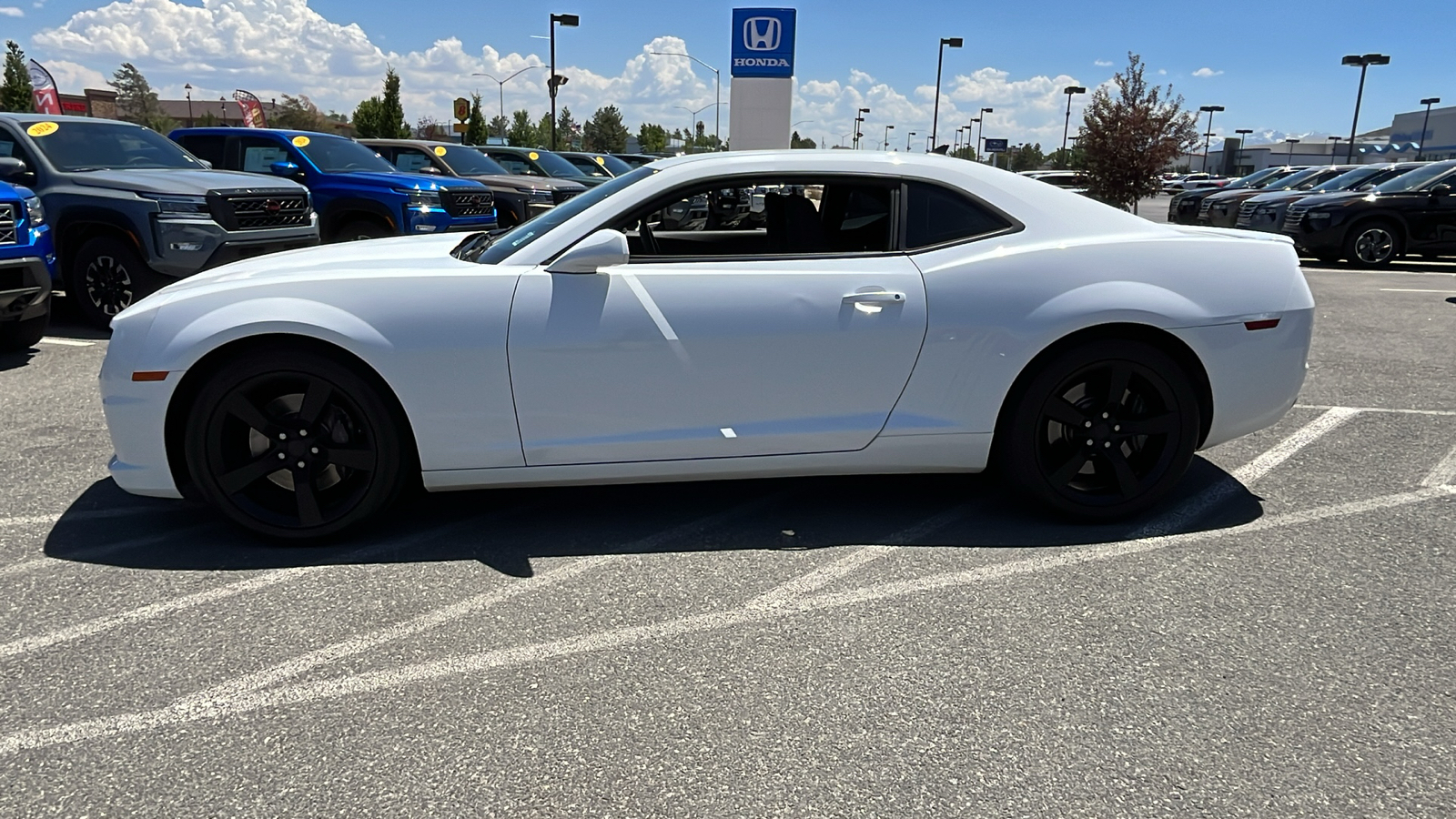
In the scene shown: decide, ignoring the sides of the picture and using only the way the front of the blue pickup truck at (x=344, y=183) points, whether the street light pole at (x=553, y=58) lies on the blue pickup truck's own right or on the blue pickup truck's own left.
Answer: on the blue pickup truck's own left

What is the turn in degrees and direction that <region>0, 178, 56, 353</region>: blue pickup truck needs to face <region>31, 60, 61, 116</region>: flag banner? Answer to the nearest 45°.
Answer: approximately 135° to its left

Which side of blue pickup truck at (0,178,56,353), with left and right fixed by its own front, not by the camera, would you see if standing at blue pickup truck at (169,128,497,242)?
left

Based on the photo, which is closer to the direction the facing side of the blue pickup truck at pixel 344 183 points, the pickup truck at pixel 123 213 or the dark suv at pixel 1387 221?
the dark suv

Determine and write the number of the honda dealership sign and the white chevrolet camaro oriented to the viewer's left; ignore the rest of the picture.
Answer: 1

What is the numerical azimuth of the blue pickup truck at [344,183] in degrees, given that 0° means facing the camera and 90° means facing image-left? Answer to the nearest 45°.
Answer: approximately 315°

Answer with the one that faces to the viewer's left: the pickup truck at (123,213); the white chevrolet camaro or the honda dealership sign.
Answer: the white chevrolet camaro

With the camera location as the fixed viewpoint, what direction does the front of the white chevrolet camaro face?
facing to the left of the viewer

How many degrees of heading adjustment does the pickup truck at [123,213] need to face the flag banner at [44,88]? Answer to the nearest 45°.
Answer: approximately 135° to its left
